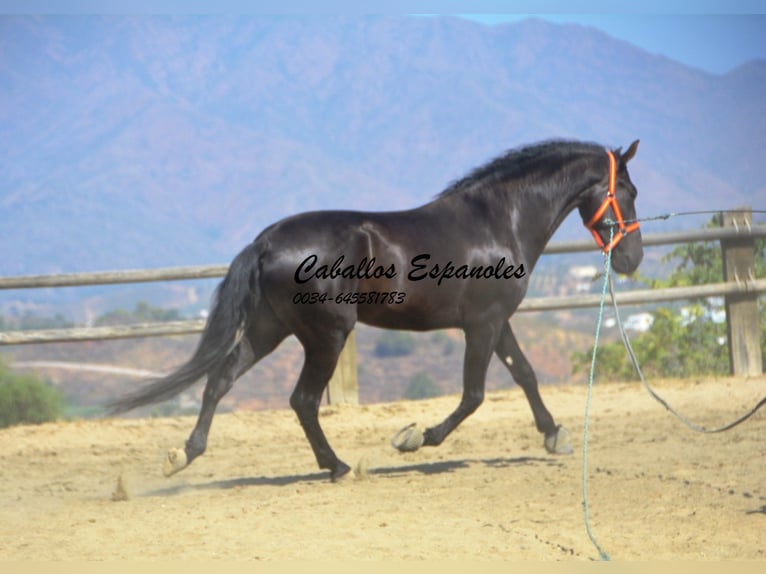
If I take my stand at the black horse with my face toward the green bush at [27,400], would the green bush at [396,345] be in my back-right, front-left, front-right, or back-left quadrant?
front-right

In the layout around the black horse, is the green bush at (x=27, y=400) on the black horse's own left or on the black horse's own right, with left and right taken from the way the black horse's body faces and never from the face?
on the black horse's own left

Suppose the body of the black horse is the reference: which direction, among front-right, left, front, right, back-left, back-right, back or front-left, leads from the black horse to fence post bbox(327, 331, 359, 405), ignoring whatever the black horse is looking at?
left

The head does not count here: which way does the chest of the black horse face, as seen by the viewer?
to the viewer's right

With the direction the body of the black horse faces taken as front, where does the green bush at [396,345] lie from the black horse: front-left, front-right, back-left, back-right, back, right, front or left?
left
